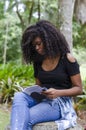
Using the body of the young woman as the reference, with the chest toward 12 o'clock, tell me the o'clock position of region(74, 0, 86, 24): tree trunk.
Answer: The tree trunk is roughly at 5 o'clock from the young woman.

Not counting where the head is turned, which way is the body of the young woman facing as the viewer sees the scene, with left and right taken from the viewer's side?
facing the viewer and to the left of the viewer

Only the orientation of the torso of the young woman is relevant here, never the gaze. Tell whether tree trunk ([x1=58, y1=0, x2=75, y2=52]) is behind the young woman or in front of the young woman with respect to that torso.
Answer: behind

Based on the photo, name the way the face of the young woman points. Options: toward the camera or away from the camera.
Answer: toward the camera
